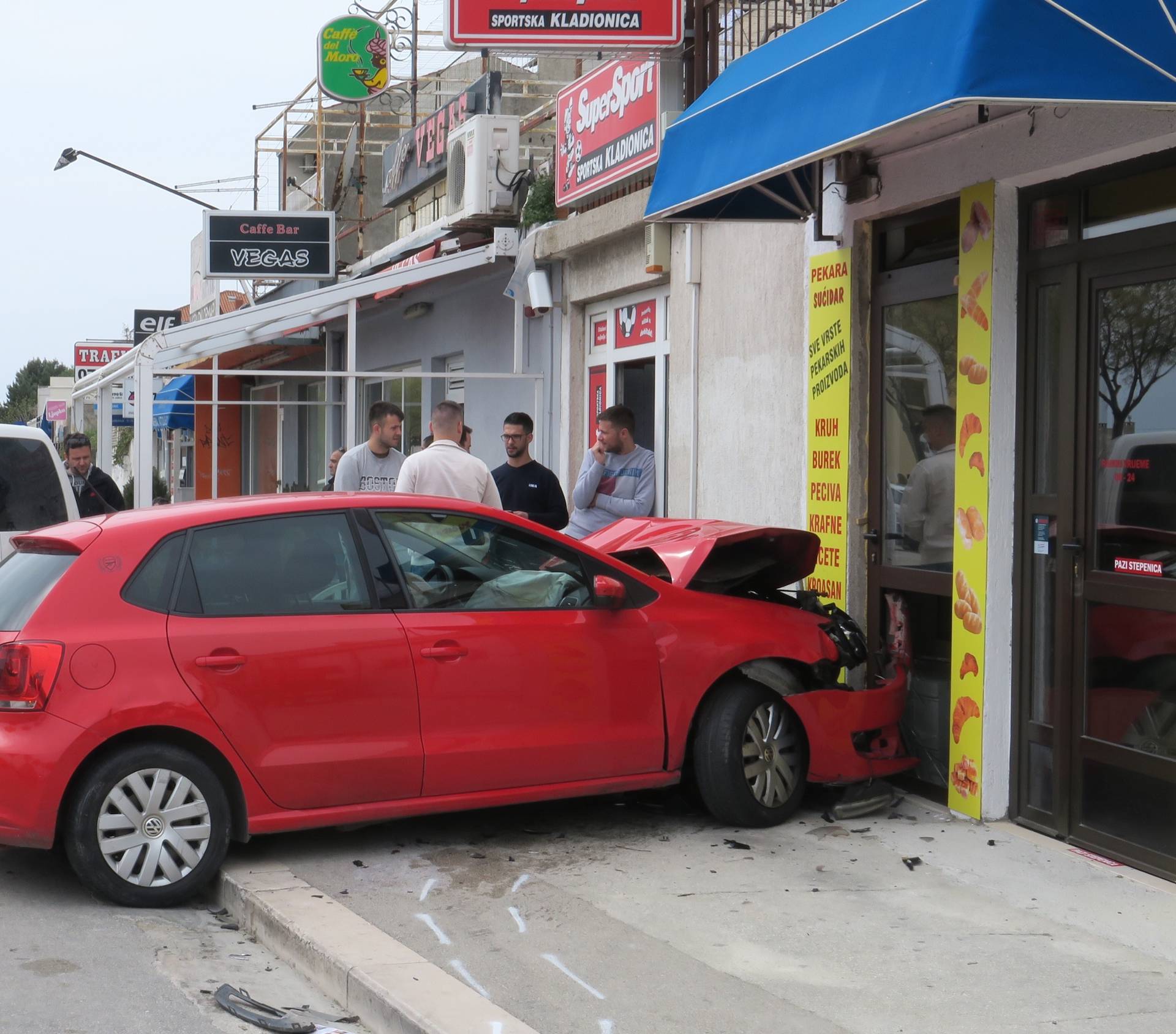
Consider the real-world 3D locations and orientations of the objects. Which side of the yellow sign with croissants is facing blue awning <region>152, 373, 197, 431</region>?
right

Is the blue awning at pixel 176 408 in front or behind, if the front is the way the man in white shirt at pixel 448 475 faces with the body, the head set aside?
in front

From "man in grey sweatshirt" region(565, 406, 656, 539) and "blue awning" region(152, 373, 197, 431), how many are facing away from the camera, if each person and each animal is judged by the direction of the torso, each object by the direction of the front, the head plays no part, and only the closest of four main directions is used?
0

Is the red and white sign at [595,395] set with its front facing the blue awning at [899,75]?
no

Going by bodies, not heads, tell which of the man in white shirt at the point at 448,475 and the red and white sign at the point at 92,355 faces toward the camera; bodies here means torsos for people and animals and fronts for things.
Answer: the red and white sign

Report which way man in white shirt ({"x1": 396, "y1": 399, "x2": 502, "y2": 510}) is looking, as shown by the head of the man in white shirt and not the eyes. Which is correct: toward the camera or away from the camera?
away from the camera

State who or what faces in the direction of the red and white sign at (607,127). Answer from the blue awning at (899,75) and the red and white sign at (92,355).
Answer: the red and white sign at (92,355)

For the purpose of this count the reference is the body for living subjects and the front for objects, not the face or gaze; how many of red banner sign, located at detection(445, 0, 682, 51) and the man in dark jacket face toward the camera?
2

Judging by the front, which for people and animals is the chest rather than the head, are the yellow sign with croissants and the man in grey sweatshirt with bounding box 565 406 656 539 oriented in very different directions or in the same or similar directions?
same or similar directions

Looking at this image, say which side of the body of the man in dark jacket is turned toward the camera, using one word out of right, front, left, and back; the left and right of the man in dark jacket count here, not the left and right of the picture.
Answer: front

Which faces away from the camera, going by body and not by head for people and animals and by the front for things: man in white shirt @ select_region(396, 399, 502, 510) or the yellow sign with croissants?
the man in white shirt

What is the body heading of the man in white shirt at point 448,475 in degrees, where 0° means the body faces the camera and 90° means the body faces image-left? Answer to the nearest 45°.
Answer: approximately 180°

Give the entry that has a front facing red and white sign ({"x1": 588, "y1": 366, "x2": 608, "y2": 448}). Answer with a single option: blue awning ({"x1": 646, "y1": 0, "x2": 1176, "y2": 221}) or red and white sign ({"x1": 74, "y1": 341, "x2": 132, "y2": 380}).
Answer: red and white sign ({"x1": 74, "y1": 341, "x2": 132, "y2": 380})

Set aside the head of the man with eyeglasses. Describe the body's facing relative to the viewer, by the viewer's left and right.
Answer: facing the viewer and to the left of the viewer
